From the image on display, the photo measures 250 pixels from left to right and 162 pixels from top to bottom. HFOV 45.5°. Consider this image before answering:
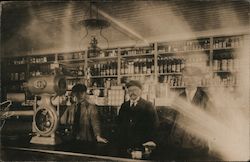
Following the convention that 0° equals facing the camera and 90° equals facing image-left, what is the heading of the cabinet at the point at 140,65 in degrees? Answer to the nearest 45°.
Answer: approximately 45°
